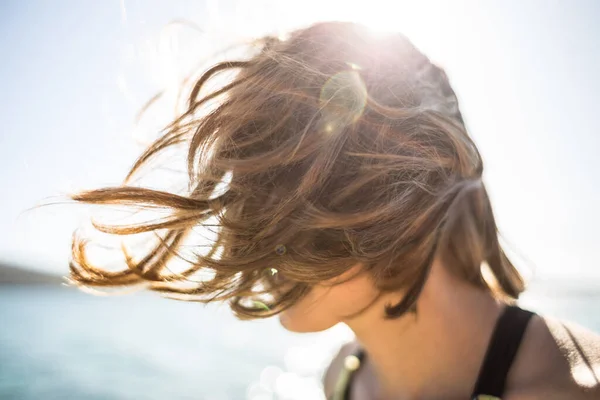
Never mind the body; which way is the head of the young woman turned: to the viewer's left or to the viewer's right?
to the viewer's left

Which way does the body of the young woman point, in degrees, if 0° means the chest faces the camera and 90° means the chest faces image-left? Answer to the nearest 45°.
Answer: approximately 45°
